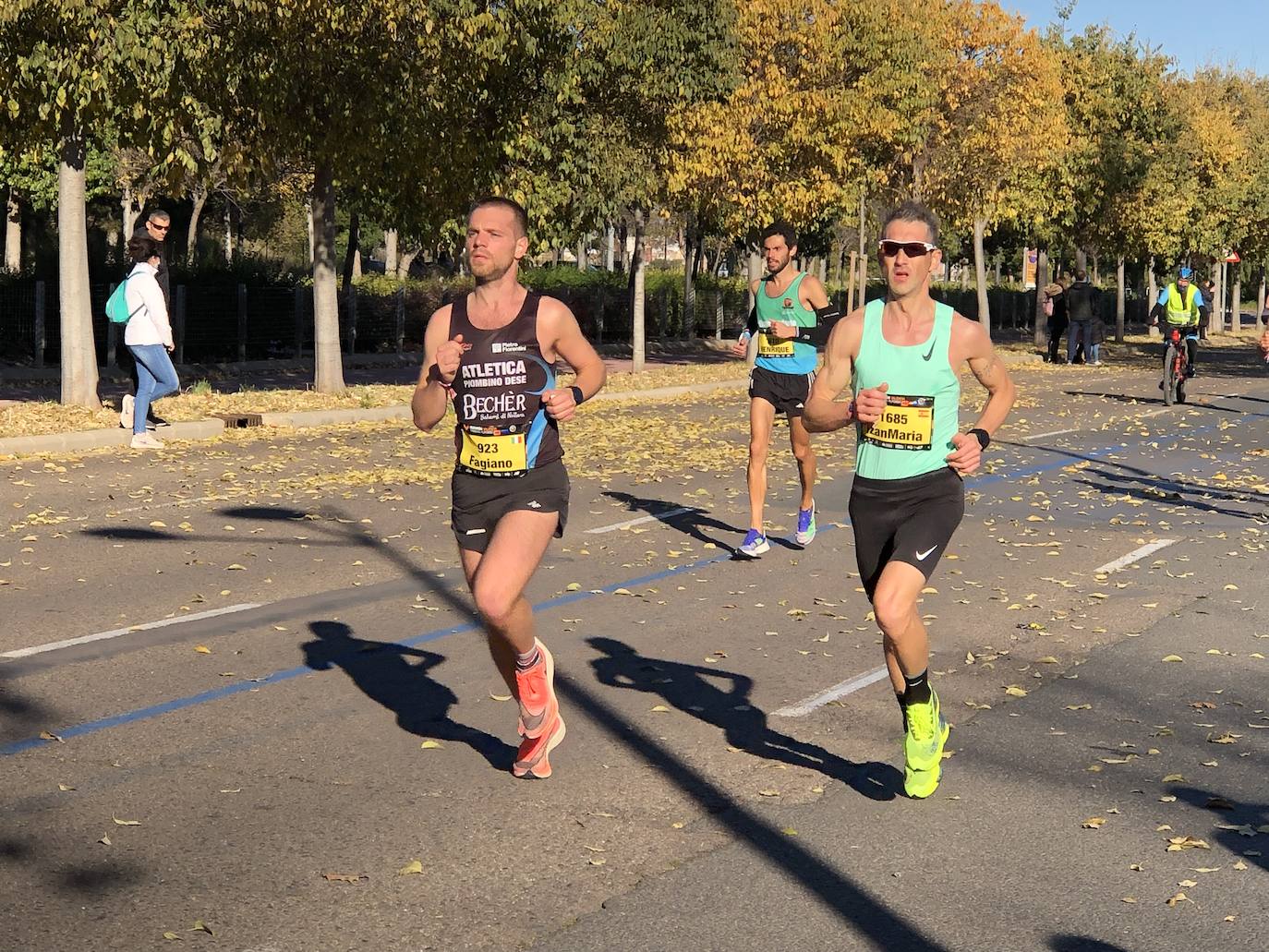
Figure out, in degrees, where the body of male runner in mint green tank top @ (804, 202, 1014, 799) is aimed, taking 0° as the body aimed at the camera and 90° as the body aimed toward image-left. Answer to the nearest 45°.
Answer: approximately 0°

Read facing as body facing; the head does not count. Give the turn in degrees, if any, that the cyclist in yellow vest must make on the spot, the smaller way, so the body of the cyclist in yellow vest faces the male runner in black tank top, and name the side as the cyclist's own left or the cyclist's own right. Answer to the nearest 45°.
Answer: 0° — they already face them

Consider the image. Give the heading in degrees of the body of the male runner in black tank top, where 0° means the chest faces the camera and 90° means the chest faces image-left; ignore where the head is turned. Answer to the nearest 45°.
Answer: approximately 45°

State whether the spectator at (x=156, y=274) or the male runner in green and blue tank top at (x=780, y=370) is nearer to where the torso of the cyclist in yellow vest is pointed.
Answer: the male runner in green and blue tank top

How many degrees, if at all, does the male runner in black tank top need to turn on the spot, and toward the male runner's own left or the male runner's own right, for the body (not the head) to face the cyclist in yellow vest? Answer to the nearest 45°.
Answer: approximately 180°

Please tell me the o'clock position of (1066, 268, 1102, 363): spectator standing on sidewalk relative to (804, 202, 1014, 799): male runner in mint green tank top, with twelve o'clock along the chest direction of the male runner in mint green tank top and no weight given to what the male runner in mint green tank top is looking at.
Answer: The spectator standing on sidewalk is roughly at 6 o'clock from the male runner in mint green tank top.

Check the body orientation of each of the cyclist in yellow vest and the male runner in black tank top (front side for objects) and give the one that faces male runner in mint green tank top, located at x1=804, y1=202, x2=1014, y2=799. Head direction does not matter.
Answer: the cyclist in yellow vest

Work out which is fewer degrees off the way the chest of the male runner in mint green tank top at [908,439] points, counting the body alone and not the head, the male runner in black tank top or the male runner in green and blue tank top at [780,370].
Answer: the male runner in black tank top

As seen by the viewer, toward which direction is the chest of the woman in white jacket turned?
to the viewer's right

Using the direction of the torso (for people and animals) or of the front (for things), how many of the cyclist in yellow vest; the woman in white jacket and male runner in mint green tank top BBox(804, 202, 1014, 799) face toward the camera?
2
